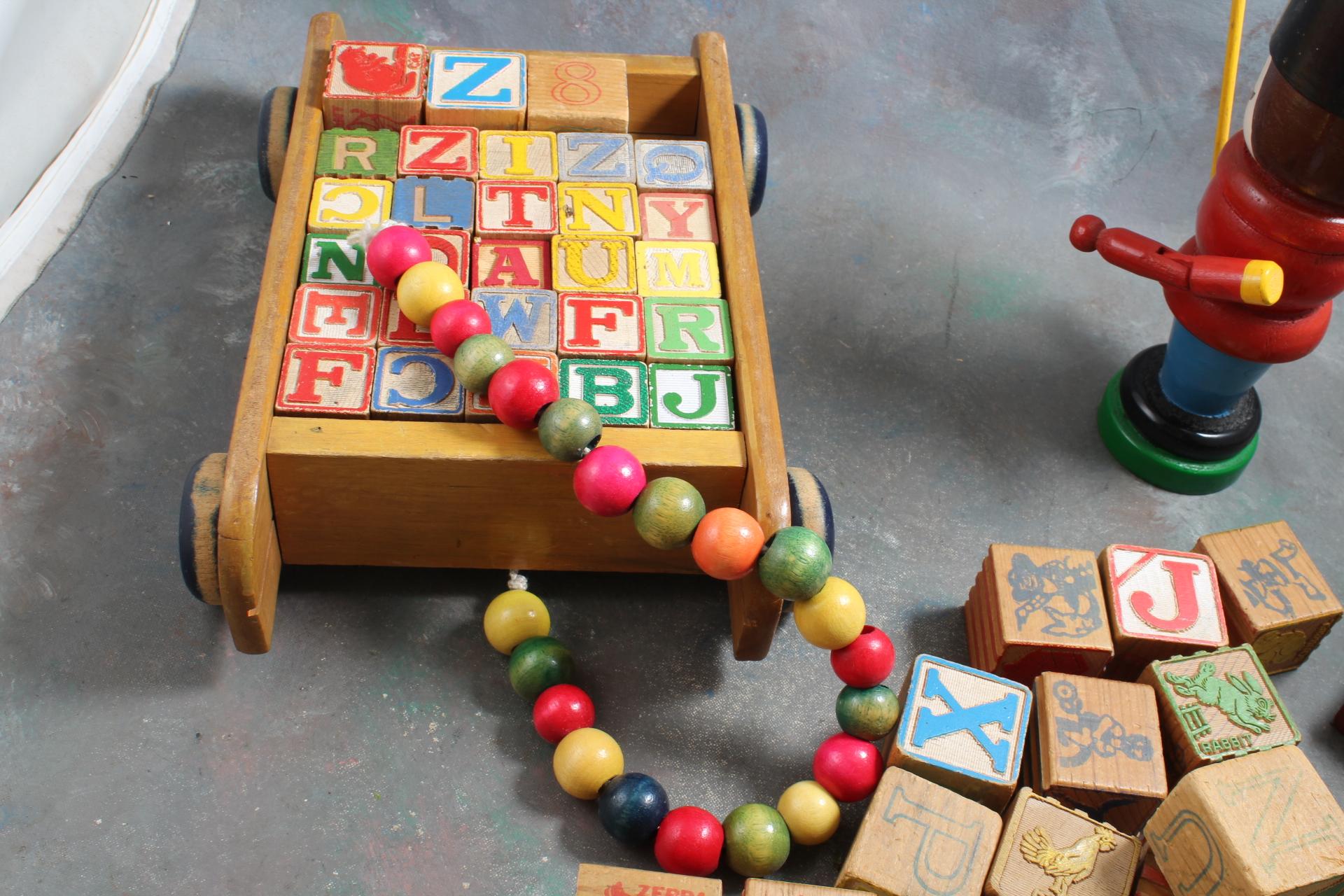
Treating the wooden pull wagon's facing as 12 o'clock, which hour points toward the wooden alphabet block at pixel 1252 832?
The wooden alphabet block is roughly at 10 o'clock from the wooden pull wagon.

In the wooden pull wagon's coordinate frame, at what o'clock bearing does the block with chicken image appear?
The block with chicken image is roughly at 10 o'clock from the wooden pull wagon.

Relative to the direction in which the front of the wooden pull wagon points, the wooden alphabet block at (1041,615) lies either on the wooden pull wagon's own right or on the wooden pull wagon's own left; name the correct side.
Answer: on the wooden pull wagon's own left

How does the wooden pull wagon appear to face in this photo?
toward the camera

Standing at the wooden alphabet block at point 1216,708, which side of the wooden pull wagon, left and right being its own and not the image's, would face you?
left

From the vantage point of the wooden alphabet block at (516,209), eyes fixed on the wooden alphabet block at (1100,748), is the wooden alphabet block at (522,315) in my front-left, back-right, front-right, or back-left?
front-right
